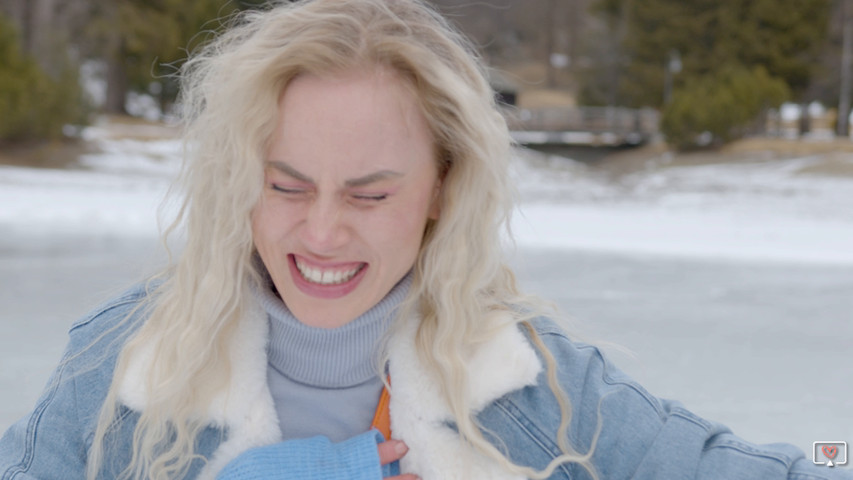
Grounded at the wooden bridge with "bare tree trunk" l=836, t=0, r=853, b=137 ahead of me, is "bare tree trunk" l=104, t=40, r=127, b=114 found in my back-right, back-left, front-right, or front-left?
back-left

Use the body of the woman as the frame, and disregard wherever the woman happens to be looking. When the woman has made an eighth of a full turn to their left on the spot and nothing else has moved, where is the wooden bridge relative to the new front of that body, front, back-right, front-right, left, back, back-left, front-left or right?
back-left

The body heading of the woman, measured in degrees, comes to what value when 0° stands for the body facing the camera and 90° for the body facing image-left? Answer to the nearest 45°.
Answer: approximately 0°

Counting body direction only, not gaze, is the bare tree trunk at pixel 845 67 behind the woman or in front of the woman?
behind

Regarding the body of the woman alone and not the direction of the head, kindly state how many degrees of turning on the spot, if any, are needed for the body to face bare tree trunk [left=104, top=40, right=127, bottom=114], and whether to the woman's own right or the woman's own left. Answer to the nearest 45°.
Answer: approximately 180°
